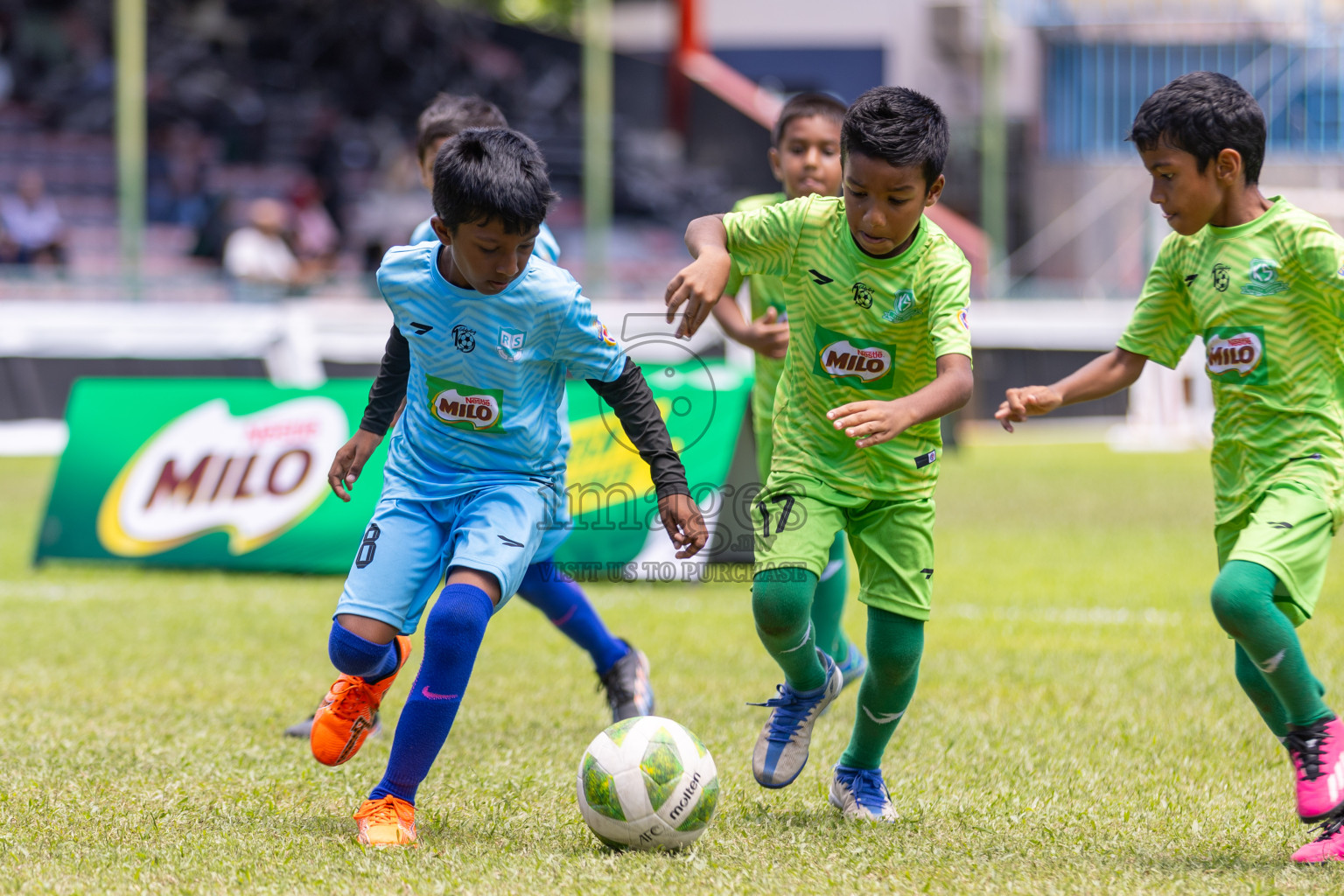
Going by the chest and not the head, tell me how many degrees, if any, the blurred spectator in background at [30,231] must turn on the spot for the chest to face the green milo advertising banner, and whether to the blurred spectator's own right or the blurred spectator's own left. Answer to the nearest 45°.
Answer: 0° — they already face it

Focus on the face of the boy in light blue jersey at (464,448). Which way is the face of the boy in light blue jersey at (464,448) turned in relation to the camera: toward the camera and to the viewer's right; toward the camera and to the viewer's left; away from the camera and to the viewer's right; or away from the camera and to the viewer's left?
toward the camera and to the viewer's right

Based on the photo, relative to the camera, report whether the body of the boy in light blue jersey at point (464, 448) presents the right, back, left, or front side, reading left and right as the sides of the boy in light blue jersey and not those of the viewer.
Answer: front

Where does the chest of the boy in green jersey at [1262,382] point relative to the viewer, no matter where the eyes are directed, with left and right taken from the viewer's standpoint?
facing the viewer and to the left of the viewer

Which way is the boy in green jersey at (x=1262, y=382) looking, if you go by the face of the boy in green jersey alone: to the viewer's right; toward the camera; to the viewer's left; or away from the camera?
to the viewer's left

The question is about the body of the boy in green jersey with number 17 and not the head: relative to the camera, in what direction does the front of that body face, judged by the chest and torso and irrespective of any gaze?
toward the camera

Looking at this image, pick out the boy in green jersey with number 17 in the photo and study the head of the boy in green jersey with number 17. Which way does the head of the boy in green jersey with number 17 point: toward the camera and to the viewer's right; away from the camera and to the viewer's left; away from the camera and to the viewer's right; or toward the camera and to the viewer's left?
toward the camera and to the viewer's left

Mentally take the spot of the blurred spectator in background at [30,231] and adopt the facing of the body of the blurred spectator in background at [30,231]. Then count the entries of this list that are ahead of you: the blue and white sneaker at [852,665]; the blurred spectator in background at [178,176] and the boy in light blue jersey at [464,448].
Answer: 2

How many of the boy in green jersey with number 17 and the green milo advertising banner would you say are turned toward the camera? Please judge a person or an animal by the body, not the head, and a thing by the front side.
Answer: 2

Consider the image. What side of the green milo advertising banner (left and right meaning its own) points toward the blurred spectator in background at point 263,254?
back

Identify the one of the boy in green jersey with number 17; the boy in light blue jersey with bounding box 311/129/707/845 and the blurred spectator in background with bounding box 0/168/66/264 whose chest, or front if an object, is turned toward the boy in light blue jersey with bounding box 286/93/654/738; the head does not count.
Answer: the blurred spectator in background

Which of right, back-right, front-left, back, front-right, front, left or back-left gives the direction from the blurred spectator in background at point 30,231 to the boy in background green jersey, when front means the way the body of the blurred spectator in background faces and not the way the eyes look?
front

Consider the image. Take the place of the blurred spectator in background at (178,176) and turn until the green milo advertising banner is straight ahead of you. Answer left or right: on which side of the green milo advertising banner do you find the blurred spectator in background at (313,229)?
left

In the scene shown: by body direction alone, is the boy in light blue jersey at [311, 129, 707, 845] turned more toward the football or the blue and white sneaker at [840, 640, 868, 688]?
the football

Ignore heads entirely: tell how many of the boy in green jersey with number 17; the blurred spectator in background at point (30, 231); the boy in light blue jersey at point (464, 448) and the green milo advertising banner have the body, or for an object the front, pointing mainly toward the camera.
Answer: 4
